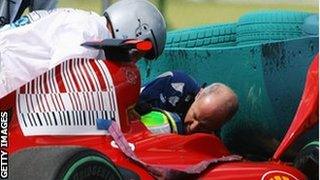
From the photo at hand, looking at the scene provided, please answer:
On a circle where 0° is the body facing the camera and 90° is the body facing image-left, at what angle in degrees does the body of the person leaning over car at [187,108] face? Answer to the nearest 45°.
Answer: approximately 315°

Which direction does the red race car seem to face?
to the viewer's right

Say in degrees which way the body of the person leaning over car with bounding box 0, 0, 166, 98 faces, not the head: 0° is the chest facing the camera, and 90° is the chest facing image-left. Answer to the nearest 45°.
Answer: approximately 270°

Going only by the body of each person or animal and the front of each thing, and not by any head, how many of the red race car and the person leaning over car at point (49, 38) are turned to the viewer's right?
2
